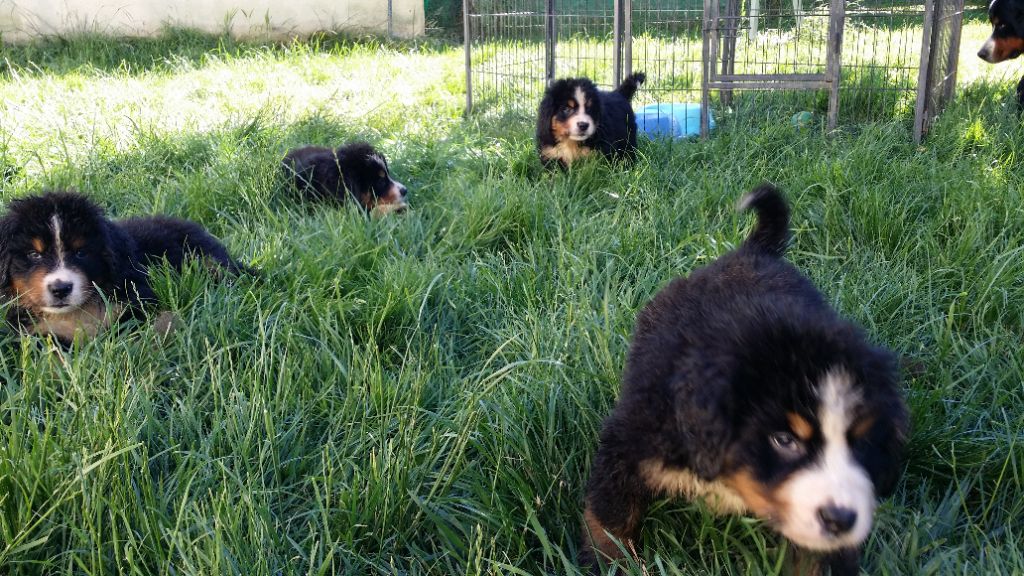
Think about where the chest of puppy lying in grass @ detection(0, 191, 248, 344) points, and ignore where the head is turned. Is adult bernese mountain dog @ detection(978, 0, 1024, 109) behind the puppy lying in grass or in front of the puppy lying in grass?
behind

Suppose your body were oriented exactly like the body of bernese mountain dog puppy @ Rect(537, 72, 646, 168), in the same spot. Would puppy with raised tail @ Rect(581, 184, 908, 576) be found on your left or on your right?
on your left

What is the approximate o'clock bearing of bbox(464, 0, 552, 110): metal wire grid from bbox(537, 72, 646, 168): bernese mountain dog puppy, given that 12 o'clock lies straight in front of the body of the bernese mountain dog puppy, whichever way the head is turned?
The metal wire grid is roughly at 4 o'clock from the bernese mountain dog puppy.

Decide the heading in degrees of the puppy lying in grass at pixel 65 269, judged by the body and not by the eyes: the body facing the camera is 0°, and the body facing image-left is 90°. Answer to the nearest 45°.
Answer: approximately 45°

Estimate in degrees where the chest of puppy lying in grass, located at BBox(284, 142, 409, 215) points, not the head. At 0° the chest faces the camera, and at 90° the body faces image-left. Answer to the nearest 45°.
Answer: approximately 270°

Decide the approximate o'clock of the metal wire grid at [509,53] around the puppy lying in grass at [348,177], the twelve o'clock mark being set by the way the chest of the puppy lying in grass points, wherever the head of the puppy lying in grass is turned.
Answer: The metal wire grid is roughly at 10 o'clock from the puppy lying in grass.

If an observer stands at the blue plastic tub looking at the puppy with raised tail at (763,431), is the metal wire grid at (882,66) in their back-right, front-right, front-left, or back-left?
back-left

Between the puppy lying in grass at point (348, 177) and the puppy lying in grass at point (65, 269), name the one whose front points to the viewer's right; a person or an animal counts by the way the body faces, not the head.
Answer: the puppy lying in grass at point (348, 177)

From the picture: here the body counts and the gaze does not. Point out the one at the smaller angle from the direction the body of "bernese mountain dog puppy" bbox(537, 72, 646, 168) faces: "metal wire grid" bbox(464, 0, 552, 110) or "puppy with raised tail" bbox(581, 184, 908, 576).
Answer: the puppy with raised tail

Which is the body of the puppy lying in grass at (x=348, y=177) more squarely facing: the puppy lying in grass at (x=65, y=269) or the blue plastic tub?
the blue plastic tub

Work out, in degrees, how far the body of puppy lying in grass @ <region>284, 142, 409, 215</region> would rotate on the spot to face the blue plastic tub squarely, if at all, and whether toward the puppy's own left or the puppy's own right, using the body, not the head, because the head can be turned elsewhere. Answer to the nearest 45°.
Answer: approximately 45° to the puppy's own left
